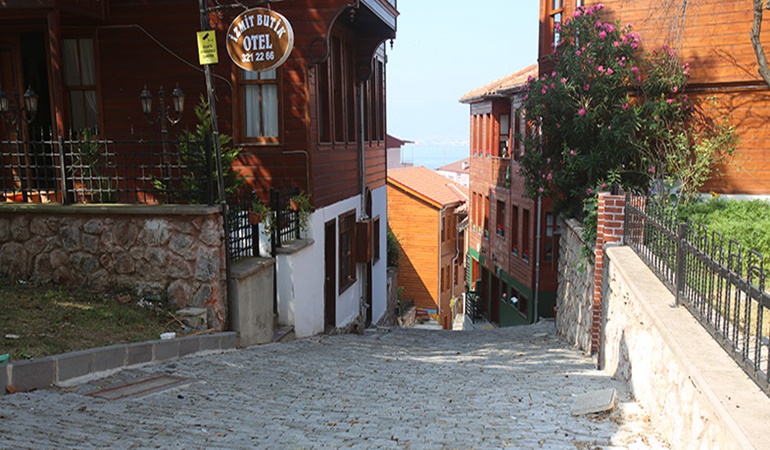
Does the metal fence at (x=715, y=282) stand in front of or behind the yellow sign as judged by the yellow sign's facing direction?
in front

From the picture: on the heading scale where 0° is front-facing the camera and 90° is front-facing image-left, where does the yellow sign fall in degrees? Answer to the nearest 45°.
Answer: approximately 0°

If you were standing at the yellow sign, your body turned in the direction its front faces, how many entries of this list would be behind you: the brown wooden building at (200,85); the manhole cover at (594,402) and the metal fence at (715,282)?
1

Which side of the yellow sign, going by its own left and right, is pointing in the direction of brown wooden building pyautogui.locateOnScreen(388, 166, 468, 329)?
back

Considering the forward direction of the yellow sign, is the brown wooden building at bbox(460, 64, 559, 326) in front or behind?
behind

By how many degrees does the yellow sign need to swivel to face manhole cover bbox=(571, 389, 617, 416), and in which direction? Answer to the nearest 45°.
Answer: approximately 45° to its left

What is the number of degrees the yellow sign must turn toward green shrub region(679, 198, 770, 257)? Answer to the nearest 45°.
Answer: approximately 90° to its left
